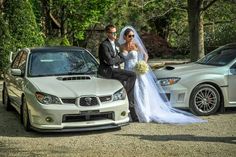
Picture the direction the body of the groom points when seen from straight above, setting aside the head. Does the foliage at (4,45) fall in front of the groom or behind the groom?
behind

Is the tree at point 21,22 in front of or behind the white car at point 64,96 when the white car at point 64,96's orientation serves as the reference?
behind

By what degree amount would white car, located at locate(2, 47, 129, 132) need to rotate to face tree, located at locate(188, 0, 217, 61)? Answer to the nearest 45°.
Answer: approximately 90° to its left

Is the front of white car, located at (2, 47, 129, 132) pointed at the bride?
no

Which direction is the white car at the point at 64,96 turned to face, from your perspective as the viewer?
facing the viewer and to the right of the viewer

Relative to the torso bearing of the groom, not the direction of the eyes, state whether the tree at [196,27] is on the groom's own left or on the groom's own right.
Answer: on the groom's own left

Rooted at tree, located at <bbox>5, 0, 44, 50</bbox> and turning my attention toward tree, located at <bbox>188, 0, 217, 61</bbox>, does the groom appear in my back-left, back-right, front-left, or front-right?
front-right

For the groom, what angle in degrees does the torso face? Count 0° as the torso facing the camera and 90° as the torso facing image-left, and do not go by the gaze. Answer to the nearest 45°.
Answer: approximately 315°

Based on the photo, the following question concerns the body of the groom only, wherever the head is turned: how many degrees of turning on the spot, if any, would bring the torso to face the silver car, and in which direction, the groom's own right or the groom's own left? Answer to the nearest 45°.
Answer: approximately 45° to the groom's own left
